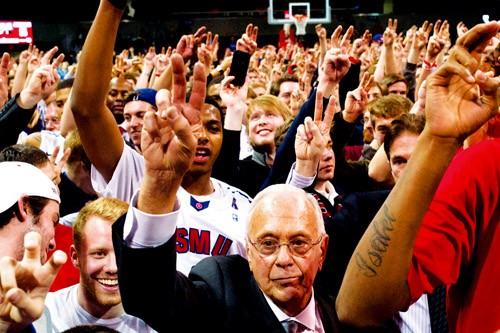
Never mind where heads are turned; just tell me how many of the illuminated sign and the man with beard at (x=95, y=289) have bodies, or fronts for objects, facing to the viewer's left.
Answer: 0

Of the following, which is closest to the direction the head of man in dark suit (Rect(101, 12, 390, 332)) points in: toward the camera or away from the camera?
toward the camera

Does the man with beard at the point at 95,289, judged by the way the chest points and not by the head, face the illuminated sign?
no

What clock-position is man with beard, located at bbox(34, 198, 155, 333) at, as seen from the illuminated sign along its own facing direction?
The man with beard is roughly at 12 o'clock from the illuminated sign.

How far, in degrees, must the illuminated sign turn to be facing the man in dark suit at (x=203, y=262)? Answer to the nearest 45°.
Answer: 0° — it already faces them

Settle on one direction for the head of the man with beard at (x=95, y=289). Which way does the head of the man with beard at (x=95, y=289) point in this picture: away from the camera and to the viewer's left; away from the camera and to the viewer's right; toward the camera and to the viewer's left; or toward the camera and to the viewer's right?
toward the camera and to the viewer's right

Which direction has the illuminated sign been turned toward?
toward the camera

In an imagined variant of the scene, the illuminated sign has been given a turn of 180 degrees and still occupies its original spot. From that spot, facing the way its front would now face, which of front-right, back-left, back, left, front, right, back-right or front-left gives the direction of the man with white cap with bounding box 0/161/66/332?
back
